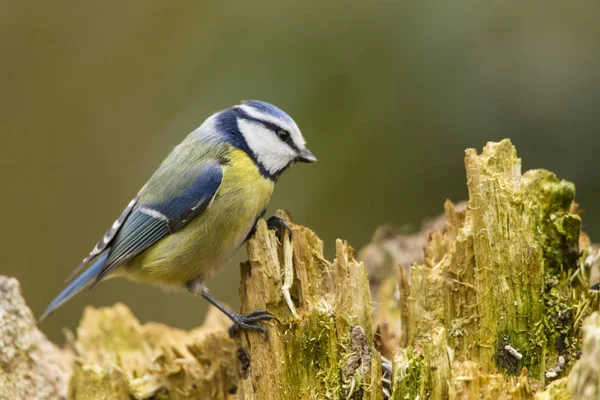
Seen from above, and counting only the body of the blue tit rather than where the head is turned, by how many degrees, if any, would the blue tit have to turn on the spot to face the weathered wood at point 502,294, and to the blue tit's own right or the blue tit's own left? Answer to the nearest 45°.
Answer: approximately 45° to the blue tit's own right

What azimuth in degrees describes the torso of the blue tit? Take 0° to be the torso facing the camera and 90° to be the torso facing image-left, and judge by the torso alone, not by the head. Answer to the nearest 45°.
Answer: approximately 270°
